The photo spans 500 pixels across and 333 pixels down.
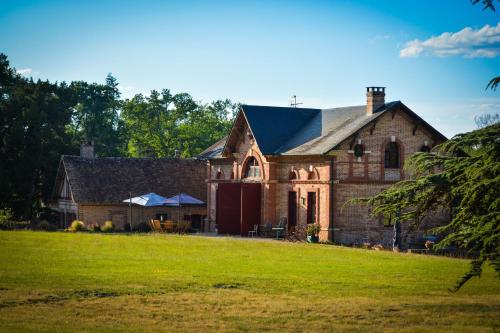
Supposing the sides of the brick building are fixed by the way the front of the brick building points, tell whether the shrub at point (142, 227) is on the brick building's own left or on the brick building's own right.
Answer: on the brick building's own right

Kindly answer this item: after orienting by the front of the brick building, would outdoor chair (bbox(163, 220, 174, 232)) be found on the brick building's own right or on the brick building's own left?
on the brick building's own right

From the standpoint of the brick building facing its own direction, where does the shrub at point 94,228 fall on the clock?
The shrub is roughly at 2 o'clock from the brick building.

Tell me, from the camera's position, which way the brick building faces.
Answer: facing the viewer and to the left of the viewer

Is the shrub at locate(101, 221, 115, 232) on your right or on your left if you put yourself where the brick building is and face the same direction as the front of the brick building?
on your right

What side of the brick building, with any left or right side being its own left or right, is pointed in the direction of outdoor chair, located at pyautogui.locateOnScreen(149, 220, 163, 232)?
right
